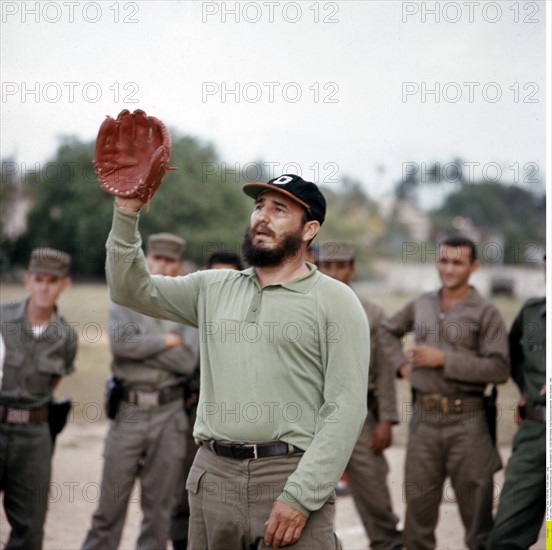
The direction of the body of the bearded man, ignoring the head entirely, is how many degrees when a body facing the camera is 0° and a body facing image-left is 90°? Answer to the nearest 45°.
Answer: approximately 45°

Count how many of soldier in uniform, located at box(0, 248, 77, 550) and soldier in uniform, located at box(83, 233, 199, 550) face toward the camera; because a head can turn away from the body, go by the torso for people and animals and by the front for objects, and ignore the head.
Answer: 2

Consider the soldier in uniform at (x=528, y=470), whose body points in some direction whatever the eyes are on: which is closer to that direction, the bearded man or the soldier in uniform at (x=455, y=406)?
the bearded man

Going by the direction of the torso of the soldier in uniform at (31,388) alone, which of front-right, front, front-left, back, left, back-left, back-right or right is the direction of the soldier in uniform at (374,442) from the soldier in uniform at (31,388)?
left

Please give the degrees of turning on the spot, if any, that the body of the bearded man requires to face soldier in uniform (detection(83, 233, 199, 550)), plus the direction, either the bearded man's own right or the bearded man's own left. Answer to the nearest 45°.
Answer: approximately 135° to the bearded man's own right

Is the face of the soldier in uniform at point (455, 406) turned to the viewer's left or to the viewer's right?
to the viewer's left
